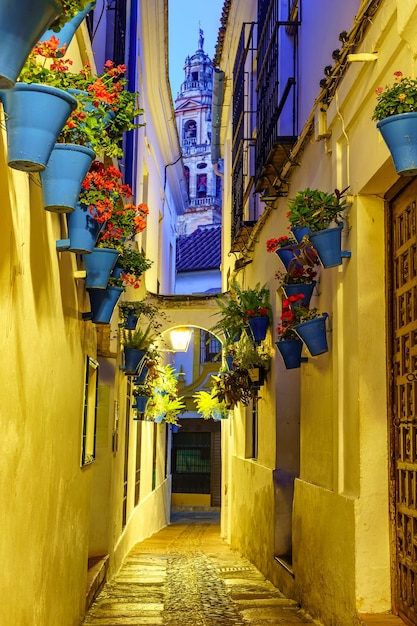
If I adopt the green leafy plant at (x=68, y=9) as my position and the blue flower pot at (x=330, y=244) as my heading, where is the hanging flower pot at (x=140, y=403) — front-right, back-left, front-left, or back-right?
front-left

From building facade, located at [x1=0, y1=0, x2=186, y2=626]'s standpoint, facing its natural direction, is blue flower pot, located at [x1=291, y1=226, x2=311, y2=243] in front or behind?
in front

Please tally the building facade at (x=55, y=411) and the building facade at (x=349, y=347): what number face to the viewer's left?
1

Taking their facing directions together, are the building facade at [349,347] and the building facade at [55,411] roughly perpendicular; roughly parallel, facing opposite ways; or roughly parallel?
roughly parallel, facing opposite ways

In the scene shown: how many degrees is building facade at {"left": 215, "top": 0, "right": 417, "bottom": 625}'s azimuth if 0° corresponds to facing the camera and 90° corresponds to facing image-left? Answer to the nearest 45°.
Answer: approximately 90°

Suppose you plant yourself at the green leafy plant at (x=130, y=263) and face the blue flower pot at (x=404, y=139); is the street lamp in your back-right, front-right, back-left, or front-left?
back-left

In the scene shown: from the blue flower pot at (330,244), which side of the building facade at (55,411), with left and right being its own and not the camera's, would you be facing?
front

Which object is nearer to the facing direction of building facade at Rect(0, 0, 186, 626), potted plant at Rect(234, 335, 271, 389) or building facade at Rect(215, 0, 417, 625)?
the building facade

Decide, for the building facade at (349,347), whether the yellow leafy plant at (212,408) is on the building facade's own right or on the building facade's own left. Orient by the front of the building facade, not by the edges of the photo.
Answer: on the building facade's own right

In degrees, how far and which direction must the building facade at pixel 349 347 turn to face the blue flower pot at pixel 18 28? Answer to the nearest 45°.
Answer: approximately 90° to its left

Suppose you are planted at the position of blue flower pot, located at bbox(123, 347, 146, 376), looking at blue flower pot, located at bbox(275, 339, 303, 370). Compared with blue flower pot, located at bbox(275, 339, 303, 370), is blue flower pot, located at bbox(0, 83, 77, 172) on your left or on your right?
right

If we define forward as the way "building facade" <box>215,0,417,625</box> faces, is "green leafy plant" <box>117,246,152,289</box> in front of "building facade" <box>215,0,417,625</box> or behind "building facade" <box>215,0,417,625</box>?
in front

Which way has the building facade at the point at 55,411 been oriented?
to the viewer's right

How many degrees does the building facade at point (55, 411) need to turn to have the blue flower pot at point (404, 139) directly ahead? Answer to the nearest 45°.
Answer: approximately 45° to its right
